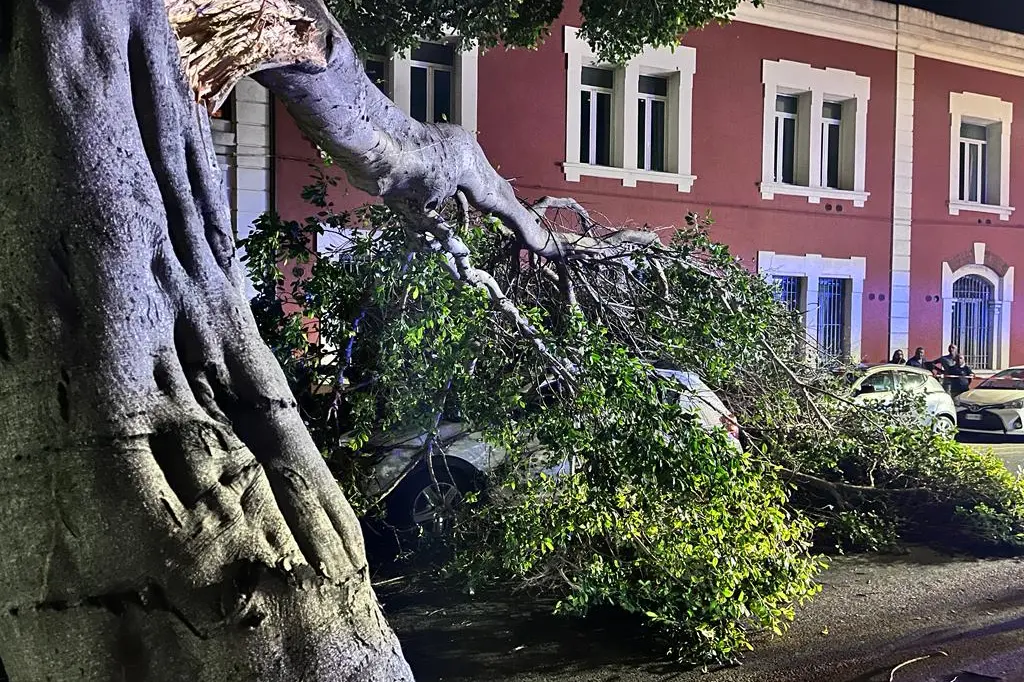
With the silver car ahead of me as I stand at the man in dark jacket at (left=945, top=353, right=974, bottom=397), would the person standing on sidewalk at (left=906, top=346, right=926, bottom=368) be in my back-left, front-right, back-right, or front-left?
front-right

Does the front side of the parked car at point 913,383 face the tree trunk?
no

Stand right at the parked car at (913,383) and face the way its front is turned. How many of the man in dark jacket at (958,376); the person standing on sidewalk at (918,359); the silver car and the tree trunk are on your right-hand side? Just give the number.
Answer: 2

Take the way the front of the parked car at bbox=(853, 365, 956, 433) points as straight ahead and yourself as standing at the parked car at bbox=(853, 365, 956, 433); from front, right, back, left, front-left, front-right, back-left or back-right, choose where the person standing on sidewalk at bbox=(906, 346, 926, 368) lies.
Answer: right

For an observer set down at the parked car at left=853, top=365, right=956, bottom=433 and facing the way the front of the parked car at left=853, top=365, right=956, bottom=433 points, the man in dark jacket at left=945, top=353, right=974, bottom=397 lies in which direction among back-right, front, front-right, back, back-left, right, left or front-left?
right

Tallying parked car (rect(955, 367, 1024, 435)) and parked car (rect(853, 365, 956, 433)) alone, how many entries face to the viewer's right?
0

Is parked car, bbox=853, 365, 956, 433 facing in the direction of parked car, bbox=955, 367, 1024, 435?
no

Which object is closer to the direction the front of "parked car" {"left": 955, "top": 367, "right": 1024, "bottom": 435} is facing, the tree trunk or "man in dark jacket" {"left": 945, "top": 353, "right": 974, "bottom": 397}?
the tree trunk

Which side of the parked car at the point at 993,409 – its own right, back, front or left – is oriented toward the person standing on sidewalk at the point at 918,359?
right

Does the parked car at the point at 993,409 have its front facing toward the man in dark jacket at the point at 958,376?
no

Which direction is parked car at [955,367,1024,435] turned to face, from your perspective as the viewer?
facing the viewer and to the left of the viewer

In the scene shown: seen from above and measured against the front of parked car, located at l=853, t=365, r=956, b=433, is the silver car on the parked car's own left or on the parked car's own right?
on the parked car's own left

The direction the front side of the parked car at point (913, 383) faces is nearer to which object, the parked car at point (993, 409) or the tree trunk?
the tree trunk

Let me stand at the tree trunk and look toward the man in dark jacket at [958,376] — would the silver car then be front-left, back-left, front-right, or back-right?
front-left

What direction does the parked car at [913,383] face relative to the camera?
to the viewer's left

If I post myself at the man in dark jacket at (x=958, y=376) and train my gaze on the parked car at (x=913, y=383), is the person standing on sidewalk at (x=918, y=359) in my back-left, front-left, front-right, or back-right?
front-right
